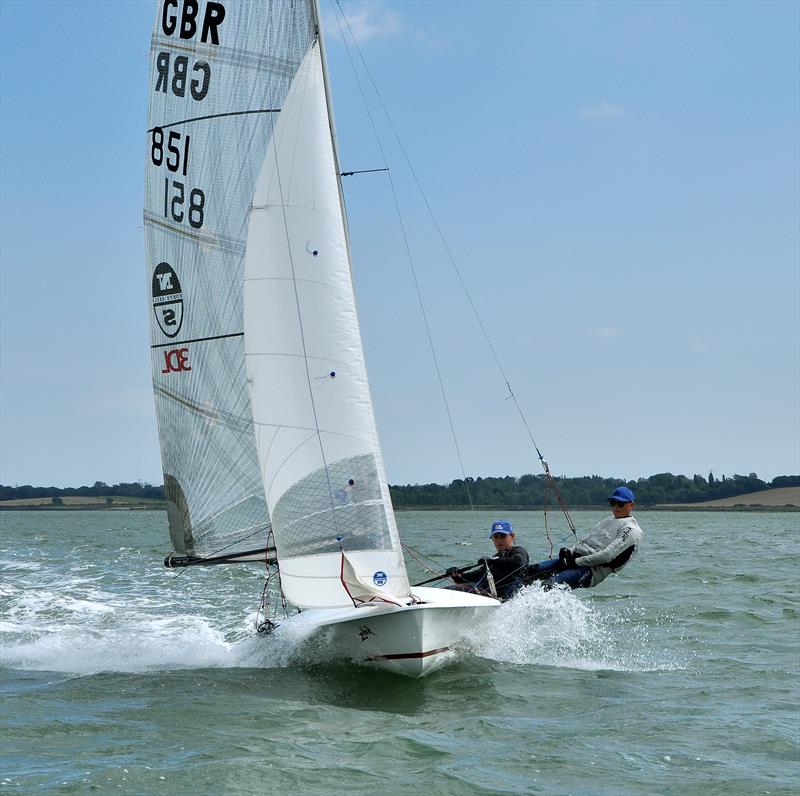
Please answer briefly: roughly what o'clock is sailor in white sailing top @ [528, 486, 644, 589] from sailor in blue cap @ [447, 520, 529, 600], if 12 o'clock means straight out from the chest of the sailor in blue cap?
The sailor in white sailing top is roughly at 8 o'clock from the sailor in blue cap.

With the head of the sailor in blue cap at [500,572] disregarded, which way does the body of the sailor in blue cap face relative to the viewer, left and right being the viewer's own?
facing the viewer and to the left of the viewer
